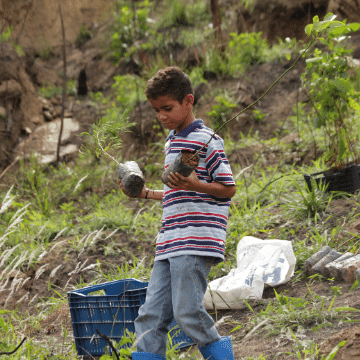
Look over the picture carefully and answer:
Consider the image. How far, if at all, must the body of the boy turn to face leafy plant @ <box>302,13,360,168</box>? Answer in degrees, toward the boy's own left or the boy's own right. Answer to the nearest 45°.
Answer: approximately 180°

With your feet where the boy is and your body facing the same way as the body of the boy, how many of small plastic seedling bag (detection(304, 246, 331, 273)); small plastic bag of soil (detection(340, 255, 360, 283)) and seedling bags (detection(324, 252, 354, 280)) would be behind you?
3

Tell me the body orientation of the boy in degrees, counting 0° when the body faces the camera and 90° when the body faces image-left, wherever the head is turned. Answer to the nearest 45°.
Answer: approximately 45°

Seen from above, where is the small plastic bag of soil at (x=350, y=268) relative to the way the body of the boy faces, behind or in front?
behind

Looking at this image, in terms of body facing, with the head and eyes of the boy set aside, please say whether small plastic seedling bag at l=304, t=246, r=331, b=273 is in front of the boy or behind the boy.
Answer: behind

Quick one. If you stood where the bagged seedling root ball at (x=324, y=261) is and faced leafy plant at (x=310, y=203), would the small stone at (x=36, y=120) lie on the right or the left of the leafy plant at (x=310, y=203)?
left

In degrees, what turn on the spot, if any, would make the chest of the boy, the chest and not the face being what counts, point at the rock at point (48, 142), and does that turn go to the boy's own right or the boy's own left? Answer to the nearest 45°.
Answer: approximately 135° to the boy's own right

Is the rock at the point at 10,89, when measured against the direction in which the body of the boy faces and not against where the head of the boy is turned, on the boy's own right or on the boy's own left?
on the boy's own right

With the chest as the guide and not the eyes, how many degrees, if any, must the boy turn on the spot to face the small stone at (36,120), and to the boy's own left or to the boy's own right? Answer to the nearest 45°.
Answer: approximately 135° to the boy's own right

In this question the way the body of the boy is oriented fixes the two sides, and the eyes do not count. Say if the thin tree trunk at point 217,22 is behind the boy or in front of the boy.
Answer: behind

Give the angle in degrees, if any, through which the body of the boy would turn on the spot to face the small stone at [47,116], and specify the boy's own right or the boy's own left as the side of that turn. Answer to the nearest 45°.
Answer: approximately 135° to the boy's own right
